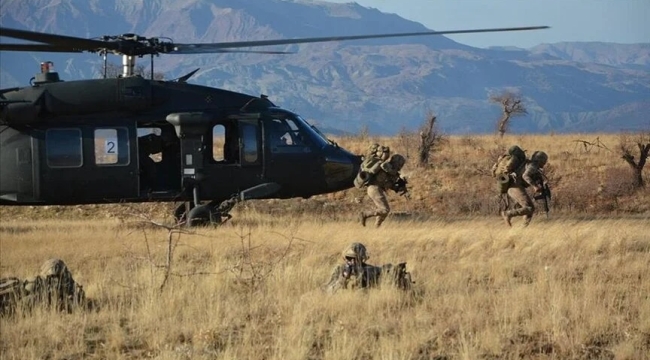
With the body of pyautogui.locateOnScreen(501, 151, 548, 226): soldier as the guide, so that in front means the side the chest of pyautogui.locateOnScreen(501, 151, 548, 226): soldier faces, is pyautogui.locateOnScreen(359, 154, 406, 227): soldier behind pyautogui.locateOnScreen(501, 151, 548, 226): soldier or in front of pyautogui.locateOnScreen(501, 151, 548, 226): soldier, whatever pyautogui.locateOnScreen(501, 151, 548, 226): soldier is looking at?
behind

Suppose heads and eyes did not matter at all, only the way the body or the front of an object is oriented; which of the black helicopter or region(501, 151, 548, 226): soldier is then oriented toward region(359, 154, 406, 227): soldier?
the black helicopter

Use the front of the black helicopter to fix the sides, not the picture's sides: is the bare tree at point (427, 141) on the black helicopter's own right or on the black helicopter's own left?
on the black helicopter's own left

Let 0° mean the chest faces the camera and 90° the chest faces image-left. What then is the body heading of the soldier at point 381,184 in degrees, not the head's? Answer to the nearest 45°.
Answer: approximately 270°

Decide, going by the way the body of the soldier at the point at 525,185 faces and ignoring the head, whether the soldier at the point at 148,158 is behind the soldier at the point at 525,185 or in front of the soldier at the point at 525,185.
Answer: behind

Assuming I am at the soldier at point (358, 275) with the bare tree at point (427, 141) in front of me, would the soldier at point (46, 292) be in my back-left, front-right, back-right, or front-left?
back-left

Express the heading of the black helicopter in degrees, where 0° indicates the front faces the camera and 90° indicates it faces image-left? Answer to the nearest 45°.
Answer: approximately 270°

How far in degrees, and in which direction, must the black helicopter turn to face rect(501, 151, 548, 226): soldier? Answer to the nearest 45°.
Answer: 0° — it already faces them

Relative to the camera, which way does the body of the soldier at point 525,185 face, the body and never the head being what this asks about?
to the viewer's right
